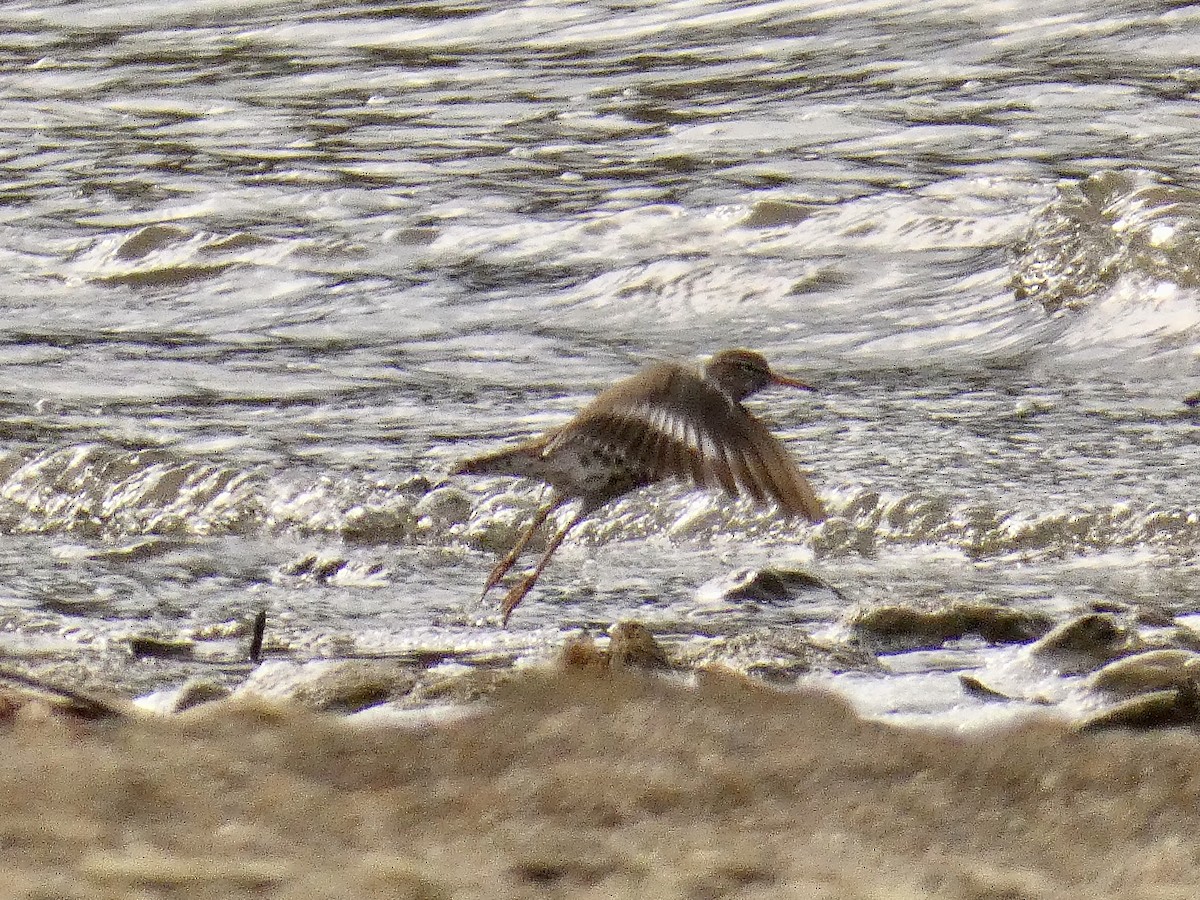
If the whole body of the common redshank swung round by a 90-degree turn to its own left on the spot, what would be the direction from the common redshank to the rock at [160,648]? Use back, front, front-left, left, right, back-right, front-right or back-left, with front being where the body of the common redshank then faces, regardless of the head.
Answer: left

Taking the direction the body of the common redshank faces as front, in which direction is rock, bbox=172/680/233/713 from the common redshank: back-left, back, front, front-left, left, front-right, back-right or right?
back-right

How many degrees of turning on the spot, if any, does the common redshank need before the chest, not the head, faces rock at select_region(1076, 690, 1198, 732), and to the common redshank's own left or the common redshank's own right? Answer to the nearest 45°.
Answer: approximately 45° to the common redshank's own right

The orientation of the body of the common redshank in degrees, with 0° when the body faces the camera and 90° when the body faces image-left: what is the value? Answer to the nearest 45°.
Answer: approximately 270°

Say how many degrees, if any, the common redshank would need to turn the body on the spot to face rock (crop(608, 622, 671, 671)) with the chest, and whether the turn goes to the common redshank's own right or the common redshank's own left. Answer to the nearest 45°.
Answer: approximately 90° to the common redshank's own right

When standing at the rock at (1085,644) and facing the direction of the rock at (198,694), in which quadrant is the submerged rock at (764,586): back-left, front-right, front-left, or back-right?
front-right

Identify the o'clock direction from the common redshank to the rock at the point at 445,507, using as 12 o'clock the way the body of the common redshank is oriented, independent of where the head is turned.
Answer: The rock is roughly at 8 o'clock from the common redshank.

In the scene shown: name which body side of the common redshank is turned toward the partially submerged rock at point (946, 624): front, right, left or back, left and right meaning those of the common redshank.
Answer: front

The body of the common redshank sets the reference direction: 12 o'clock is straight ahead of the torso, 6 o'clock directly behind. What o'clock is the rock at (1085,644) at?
The rock is roughly at 1 o'clock from the common redshank.

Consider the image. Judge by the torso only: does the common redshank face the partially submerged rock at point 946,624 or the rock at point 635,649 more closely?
the partially submerged rock

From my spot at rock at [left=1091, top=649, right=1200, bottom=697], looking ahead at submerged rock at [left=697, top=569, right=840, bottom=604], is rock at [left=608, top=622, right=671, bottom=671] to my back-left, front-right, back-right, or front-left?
front-left

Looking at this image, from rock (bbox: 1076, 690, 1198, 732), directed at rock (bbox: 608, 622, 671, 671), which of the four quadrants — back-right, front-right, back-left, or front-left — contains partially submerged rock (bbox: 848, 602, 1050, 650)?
front-right

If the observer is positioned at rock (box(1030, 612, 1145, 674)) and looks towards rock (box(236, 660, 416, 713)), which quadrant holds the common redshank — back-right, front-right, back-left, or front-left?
front-right

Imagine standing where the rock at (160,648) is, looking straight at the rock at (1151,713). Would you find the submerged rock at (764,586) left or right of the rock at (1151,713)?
left

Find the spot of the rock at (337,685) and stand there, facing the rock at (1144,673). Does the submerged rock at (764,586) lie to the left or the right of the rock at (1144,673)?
left

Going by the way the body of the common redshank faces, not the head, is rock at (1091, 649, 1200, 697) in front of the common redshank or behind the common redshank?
in front

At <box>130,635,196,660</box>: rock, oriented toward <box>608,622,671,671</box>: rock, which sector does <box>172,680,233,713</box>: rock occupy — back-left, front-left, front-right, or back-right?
front-right
